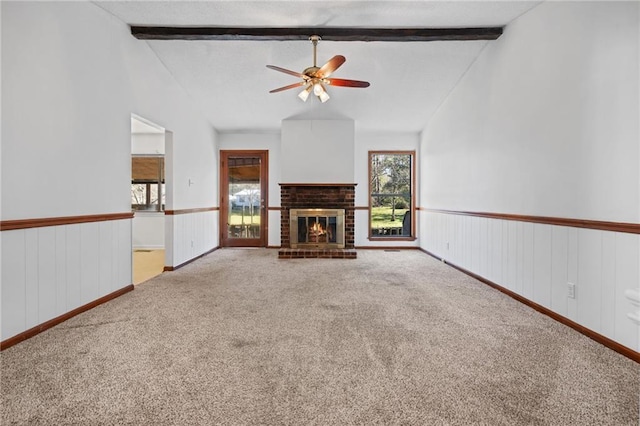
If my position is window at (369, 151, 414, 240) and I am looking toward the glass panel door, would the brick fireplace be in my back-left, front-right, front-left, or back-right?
front-left

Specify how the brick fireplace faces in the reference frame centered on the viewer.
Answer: facing the viewer

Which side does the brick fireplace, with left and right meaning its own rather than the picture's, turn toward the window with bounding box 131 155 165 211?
right

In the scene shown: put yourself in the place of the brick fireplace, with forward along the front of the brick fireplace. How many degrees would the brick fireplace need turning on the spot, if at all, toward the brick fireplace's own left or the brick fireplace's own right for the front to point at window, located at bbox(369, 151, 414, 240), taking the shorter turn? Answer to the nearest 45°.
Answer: approximately 135° to the brick fireplace's own left

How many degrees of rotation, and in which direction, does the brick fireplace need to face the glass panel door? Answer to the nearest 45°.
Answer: approximately 135° to its right
